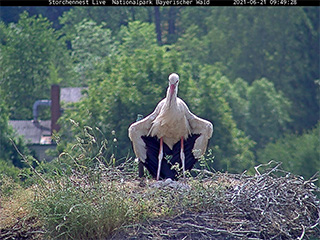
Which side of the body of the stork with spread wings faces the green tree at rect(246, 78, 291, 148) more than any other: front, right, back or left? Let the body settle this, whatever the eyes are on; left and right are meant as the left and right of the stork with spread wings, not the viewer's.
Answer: back

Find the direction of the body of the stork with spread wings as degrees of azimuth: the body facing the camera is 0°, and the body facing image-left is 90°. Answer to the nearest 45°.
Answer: approximately 0°

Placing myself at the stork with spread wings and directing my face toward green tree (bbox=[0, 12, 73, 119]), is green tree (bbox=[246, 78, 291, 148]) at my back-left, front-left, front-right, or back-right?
front-right

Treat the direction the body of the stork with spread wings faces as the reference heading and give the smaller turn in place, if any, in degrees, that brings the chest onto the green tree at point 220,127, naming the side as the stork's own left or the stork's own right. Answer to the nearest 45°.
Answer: approximately 180°
